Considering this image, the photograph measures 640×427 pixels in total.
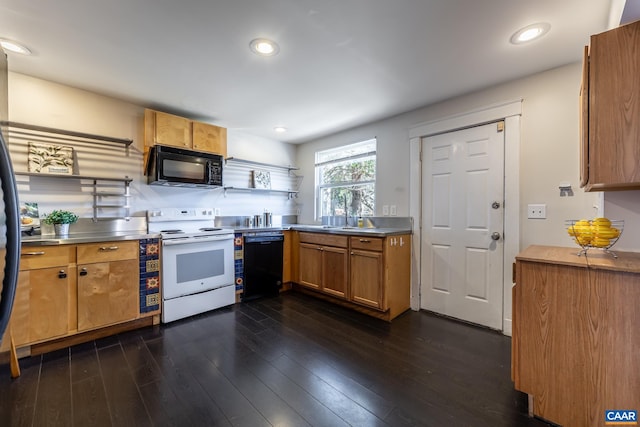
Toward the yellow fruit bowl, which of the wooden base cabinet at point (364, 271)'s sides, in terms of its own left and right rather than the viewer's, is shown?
left

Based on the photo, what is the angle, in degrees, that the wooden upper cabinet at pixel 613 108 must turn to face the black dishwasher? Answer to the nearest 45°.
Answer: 0° — it already faces it

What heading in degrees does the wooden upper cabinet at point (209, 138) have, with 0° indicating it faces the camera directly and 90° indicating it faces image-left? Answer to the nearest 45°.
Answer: approximately 315°

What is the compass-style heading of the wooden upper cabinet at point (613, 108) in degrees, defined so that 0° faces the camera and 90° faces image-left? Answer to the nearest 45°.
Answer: approximately 90°

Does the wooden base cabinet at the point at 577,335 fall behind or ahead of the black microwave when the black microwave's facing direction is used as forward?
ahead

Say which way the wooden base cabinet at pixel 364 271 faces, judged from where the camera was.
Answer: facing the viewer and to the left of the viewer

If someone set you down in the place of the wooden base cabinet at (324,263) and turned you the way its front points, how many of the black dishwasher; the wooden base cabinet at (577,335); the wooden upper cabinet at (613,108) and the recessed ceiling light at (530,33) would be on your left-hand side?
3

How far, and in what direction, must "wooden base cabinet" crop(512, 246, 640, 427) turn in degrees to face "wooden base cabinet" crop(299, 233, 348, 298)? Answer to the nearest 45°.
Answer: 0° — it already faces it

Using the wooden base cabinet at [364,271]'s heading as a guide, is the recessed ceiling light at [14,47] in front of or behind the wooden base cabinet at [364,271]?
in front

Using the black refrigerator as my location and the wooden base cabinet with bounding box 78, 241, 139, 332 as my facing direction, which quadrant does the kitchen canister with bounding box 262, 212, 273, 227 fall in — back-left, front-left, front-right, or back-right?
front-right
